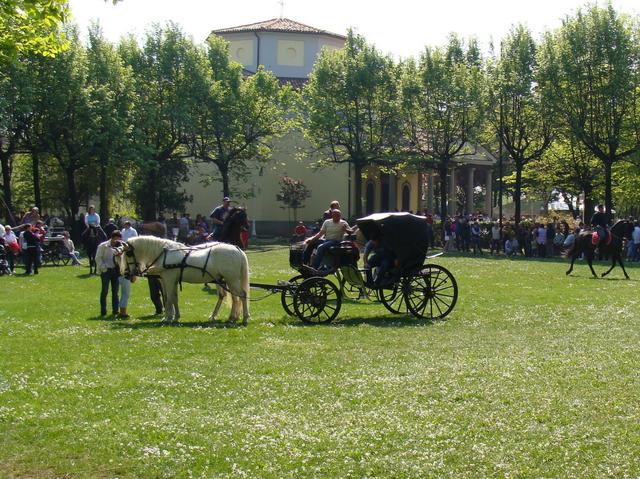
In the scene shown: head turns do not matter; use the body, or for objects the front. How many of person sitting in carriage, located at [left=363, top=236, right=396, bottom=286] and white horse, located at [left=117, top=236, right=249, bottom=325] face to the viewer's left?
2

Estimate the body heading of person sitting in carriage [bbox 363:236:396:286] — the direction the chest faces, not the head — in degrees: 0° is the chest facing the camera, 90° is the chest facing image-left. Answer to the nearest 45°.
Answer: approximately 90°

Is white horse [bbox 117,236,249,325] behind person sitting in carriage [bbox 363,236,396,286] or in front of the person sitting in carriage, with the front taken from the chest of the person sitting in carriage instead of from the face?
in front

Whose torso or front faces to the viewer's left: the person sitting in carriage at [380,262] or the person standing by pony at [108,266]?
the person sitting in carriage

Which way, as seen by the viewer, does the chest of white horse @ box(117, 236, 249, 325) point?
to the viewer's left

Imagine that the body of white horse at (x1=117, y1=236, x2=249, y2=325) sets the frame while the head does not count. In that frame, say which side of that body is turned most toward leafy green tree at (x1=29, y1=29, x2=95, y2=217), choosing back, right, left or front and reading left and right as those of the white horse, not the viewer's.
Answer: right

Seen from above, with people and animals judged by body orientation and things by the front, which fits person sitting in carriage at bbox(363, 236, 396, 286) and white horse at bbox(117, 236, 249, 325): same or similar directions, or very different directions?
same or similar directions

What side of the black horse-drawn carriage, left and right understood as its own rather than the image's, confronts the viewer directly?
left

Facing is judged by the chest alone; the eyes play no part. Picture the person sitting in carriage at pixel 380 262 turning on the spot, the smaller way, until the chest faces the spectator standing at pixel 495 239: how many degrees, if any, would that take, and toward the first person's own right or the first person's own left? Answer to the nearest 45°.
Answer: approximately 90° to the first person's own right

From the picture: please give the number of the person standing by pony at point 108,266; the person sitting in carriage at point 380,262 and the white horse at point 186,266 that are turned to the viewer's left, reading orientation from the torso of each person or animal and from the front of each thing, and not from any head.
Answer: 2

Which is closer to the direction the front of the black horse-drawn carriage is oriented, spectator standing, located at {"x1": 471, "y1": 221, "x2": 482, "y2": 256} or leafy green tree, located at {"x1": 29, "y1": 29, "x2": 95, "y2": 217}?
the leafy green tree

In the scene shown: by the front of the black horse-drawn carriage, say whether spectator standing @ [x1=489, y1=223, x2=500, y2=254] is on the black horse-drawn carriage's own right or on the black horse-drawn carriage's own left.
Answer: on the black horse-drawn carriage's own right

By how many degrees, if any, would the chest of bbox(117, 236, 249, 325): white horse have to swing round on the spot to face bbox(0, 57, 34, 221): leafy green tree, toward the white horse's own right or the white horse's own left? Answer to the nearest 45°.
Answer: approximately 90° to the white horse's own right
